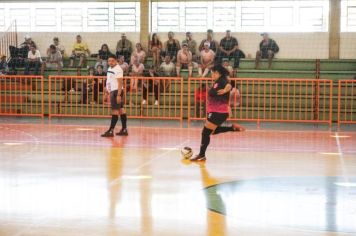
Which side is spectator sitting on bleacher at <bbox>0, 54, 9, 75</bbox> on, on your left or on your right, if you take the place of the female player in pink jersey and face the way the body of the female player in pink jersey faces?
on your right

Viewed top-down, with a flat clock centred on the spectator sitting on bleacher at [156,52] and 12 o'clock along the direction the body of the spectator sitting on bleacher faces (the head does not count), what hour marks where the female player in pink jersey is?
The female player in pink jersey is roughly at 12 o'clock from the spectator sitting on bleacher.

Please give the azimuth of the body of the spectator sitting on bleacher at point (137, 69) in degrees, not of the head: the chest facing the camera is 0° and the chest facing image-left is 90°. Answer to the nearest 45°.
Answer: approximately 0°

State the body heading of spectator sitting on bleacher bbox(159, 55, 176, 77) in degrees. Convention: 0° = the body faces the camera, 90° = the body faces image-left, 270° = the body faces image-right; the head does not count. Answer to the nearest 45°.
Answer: approximately 0°

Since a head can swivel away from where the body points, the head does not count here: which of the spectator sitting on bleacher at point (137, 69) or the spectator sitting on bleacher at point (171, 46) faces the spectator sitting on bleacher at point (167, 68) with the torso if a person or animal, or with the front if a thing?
the spectator sitting on bleacher at point (171, 46)

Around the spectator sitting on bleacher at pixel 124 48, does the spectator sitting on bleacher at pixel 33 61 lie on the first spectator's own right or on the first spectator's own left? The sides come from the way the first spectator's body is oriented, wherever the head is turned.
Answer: on the first spectator's own right

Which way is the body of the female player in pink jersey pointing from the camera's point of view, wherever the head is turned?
to the viewer's left

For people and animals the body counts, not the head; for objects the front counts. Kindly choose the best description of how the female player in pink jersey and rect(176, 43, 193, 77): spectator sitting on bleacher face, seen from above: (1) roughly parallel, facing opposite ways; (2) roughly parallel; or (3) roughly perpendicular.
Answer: roughly perpendicular
